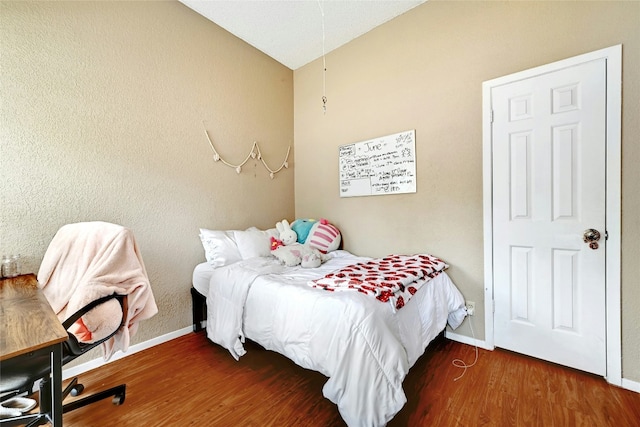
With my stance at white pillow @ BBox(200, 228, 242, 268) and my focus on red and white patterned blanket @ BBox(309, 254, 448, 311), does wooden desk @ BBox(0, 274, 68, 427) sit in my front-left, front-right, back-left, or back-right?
front-right

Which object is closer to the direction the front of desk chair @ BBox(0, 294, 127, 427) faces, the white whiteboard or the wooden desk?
the wooden desk

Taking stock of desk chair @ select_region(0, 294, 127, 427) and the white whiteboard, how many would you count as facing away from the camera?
0

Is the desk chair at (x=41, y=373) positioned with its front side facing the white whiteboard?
no

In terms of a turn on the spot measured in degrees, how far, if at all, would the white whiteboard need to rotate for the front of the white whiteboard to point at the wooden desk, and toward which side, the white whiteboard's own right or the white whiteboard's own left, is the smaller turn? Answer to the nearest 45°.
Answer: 0° — it already faces it

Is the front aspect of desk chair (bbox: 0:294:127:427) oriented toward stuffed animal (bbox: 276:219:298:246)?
no

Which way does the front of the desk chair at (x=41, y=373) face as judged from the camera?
facing the viewer and to the left of the viewer
